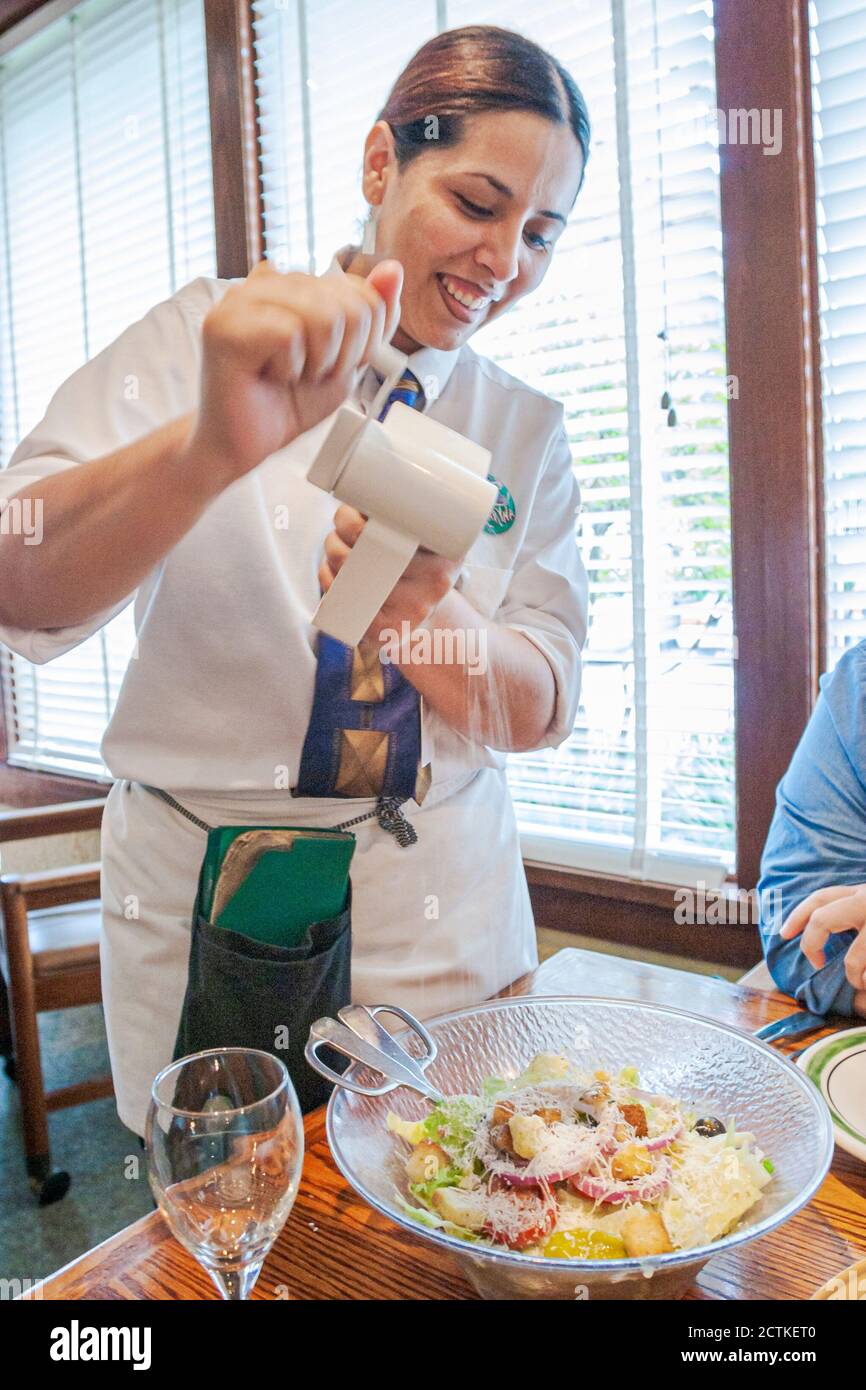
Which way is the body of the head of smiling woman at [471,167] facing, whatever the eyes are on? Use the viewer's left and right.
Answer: facing the viewer and to the right of the viewer

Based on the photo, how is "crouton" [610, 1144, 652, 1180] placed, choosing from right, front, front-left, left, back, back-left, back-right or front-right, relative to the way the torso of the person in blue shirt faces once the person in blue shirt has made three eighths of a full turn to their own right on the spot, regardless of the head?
back-left

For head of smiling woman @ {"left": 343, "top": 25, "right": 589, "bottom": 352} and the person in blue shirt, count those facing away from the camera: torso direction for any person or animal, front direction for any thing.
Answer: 0

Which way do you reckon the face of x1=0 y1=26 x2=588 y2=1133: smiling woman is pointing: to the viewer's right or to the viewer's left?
to the viewer's right
